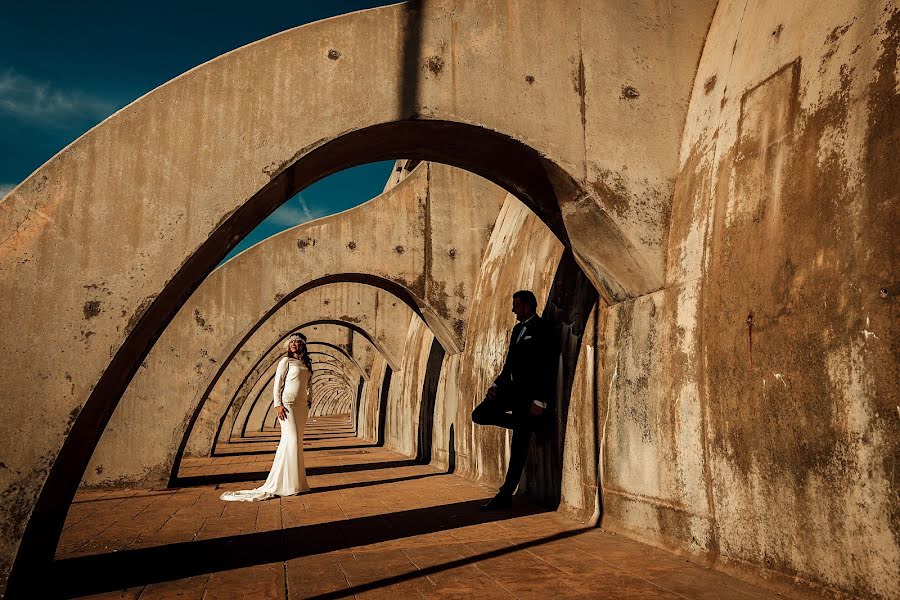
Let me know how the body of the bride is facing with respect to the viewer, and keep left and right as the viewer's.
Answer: facing the viewer and to the right of the viewer

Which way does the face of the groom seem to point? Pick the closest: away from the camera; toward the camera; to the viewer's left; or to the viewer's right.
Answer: to the viewer's left

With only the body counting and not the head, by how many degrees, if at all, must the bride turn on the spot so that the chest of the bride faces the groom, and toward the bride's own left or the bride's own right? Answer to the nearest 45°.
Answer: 0° — they already face them
